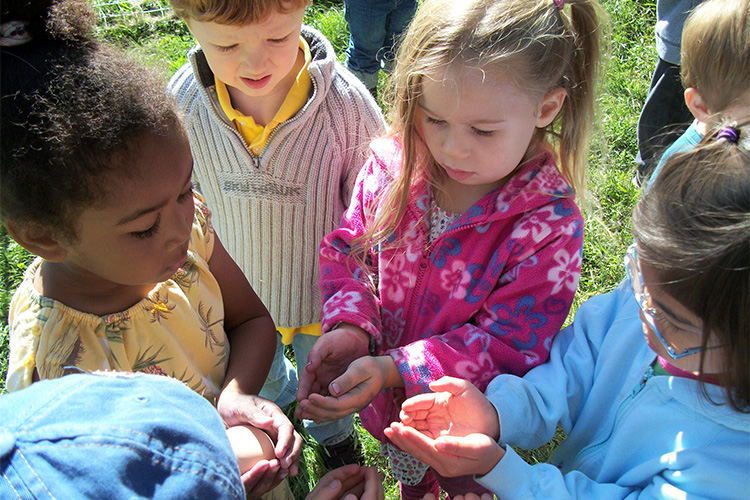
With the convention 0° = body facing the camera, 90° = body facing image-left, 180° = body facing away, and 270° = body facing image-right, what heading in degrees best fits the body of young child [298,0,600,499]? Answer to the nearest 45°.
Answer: approximately 45°

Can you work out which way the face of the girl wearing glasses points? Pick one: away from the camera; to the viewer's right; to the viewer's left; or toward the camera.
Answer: to the viewer's left

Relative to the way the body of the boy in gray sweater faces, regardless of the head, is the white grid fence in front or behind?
behind

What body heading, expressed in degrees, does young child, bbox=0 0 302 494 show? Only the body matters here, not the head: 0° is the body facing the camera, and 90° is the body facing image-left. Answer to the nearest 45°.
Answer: approximately 315°

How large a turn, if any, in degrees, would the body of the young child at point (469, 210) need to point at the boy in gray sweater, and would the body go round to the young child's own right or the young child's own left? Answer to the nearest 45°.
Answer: approximately 90° to the young child's own right

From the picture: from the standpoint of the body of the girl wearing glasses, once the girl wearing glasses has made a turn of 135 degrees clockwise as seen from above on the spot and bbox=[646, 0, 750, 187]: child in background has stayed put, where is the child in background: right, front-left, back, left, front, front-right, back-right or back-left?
front
